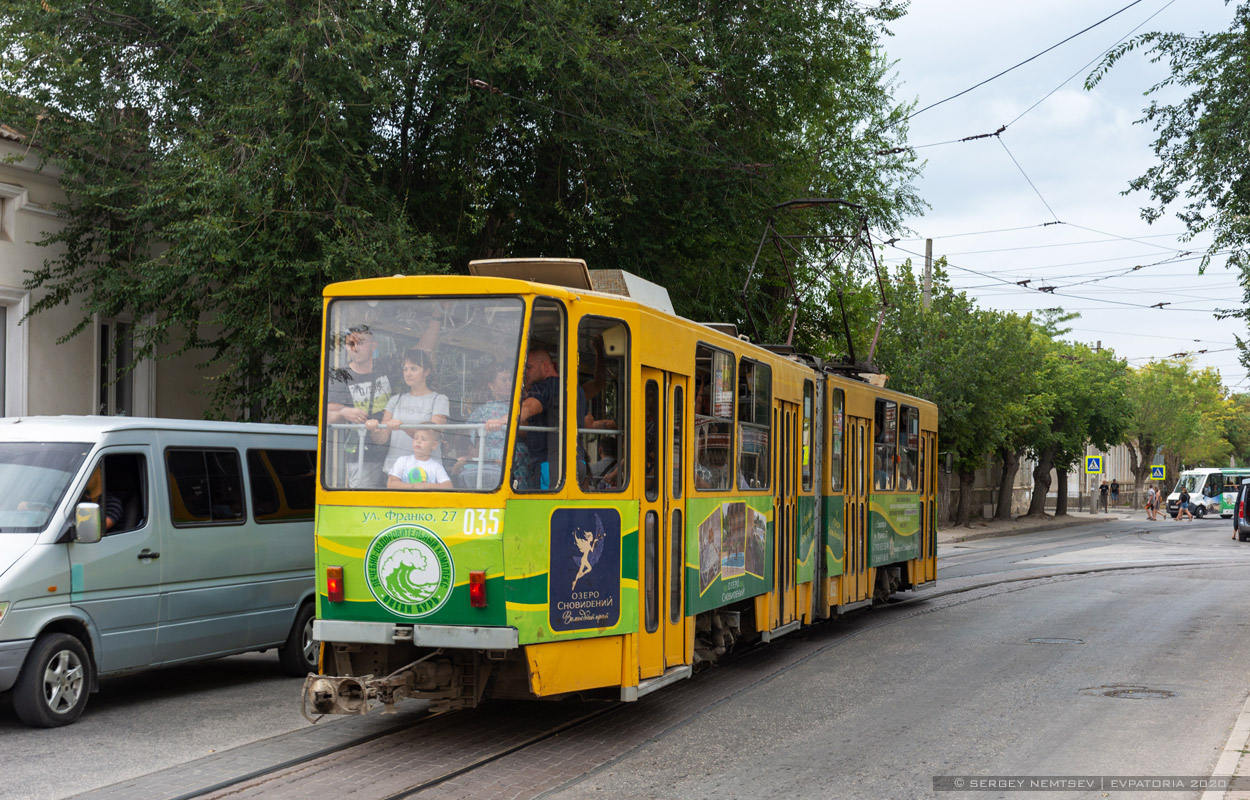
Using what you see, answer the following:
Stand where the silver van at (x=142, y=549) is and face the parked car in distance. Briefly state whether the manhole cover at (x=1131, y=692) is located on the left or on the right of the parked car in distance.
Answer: right

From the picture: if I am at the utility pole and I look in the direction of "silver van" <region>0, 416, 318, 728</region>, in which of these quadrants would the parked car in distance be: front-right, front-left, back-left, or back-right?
front-left

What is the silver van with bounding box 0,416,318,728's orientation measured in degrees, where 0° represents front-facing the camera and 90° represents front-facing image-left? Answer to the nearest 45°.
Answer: approximately 45°

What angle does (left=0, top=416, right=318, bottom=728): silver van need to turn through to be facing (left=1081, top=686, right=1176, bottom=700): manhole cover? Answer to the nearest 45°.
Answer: approximately 135° to its left

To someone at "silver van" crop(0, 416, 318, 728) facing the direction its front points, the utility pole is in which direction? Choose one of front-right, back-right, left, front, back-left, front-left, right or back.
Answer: back

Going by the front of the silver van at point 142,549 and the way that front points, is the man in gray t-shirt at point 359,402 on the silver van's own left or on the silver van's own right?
on the silver van's own left

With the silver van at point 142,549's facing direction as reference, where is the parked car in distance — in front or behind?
behind
